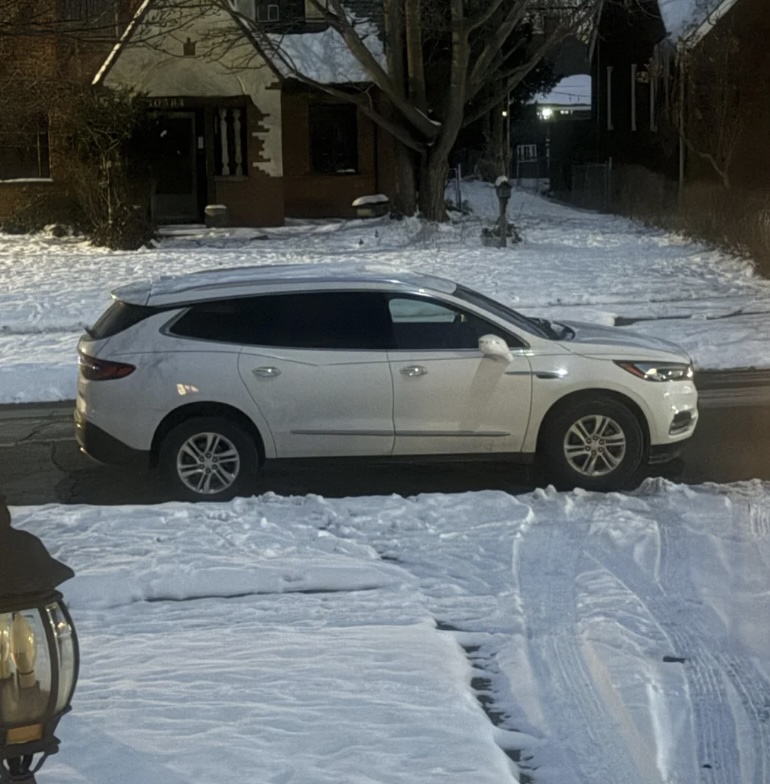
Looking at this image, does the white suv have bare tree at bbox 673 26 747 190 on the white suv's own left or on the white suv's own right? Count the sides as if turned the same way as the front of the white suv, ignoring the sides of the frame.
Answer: on the white suv's own left

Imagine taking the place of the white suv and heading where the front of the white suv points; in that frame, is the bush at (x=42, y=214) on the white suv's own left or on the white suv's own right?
on the white suv's own left

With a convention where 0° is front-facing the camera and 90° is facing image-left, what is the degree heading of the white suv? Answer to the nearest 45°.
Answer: approximately 270°

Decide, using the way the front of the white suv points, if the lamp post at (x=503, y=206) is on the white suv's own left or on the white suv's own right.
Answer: on the white suv's own left

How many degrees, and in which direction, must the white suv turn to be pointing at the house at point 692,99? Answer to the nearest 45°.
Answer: approximately 90° to its left

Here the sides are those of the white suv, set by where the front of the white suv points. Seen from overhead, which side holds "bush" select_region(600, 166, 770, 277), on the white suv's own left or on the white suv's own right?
on the white suv's own left

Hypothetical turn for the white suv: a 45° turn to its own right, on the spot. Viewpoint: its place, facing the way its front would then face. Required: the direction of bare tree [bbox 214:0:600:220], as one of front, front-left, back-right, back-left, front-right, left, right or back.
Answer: back-left

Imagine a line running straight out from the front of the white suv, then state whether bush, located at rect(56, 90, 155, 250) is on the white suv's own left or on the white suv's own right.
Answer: on the white suv's own left

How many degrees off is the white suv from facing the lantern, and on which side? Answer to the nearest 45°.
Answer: approximately 90° to its right

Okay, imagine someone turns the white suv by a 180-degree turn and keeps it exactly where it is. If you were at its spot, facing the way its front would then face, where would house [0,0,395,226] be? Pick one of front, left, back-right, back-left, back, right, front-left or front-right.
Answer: right
